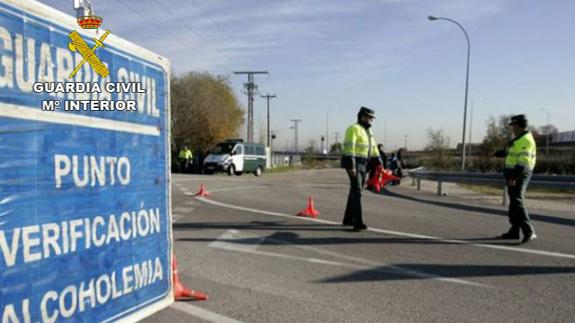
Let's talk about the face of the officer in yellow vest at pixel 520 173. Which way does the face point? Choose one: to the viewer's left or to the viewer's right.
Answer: to the viewer's left

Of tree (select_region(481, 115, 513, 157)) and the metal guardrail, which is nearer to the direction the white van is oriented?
the metal guardrail

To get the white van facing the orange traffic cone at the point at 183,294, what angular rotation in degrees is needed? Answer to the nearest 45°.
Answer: approximately 45° to its left

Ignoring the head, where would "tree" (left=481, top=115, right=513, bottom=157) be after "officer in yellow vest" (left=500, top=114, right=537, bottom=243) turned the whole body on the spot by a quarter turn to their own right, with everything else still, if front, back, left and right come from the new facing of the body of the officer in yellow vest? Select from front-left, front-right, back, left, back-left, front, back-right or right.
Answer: front

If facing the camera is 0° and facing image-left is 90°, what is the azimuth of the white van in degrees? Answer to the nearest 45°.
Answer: approximately 45°

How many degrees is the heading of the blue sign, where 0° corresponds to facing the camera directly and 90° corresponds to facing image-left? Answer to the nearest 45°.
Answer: approximately 315°

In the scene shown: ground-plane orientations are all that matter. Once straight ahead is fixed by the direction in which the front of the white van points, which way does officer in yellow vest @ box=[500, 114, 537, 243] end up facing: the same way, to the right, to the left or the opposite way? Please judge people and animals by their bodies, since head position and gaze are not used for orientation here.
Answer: to the right

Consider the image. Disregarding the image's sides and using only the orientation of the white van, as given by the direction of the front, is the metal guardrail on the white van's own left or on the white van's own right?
on the white van's own left

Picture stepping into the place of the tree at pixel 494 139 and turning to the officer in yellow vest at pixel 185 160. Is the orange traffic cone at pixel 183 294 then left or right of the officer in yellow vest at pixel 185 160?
left

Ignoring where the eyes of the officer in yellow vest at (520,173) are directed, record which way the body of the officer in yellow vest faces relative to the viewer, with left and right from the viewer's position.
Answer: facing to the left of the viewer

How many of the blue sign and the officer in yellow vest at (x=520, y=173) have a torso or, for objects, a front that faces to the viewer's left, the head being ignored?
1

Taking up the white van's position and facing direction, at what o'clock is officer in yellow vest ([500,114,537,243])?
The officer in yellow vest is roughly at 10 o'clock from the white van.

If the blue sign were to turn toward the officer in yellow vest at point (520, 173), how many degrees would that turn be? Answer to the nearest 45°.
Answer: approximately 45° to its left
